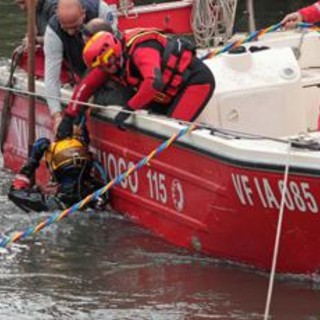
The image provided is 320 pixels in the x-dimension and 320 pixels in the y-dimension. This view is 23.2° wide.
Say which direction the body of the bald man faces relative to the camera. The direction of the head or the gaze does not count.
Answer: toward the camera

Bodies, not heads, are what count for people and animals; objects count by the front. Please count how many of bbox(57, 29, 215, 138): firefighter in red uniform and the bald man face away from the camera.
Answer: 0

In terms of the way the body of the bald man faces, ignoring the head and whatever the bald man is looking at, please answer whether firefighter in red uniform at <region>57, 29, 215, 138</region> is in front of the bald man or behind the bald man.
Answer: in front

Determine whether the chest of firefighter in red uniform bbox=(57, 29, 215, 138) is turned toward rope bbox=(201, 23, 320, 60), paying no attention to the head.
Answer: no

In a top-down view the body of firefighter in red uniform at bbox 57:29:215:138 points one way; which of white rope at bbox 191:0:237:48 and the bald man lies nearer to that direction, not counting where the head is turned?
the bald man

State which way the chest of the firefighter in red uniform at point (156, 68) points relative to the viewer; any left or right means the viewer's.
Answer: facing the viewer and to the left of the viewer

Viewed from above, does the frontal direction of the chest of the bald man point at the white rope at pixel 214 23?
no

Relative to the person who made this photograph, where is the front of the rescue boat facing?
facing the viewer and to the right of the viewer
